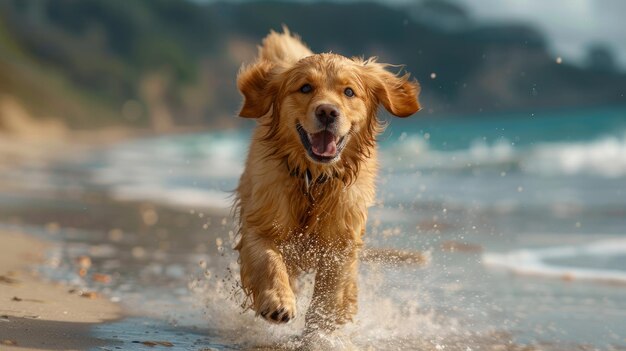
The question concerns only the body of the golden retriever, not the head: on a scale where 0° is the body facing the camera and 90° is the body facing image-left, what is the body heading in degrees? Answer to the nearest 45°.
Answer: approximately 0°

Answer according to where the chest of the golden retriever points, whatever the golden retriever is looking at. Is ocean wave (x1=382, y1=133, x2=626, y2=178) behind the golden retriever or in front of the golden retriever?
behind
